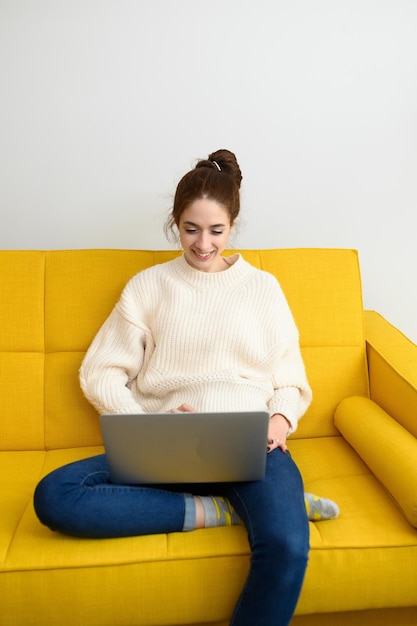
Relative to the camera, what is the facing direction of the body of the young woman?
toward the camera

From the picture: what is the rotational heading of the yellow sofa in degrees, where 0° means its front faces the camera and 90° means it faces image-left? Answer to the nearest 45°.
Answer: approximately 0°
